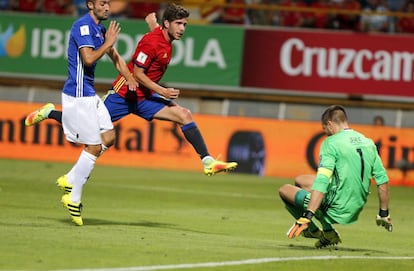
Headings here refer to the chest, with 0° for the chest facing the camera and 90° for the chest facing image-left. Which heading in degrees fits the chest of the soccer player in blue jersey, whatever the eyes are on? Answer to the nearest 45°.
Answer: approximately 270°

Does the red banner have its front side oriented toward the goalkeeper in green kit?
yes

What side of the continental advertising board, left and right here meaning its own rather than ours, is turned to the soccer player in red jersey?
front

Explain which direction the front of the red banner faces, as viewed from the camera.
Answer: facing the viewer

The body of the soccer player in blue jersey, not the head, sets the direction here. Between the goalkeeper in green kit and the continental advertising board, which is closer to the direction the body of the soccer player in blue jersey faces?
the goalkeeper in green kit

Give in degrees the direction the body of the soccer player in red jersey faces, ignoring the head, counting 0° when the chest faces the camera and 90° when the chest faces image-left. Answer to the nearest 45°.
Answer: approximately 270°

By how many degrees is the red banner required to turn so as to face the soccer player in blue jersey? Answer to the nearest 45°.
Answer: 0° — it already faces them

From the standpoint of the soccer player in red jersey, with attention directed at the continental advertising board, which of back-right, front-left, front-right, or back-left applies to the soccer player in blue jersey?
back-left

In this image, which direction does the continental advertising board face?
toward the camera
